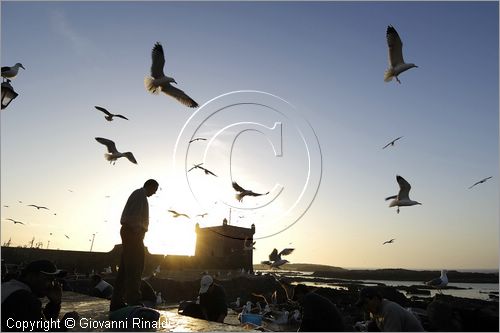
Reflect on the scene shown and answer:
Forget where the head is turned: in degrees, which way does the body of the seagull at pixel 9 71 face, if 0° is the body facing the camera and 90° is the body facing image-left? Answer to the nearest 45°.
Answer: approximately 270°

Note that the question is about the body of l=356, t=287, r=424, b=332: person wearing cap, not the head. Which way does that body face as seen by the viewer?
to the viewer's left
